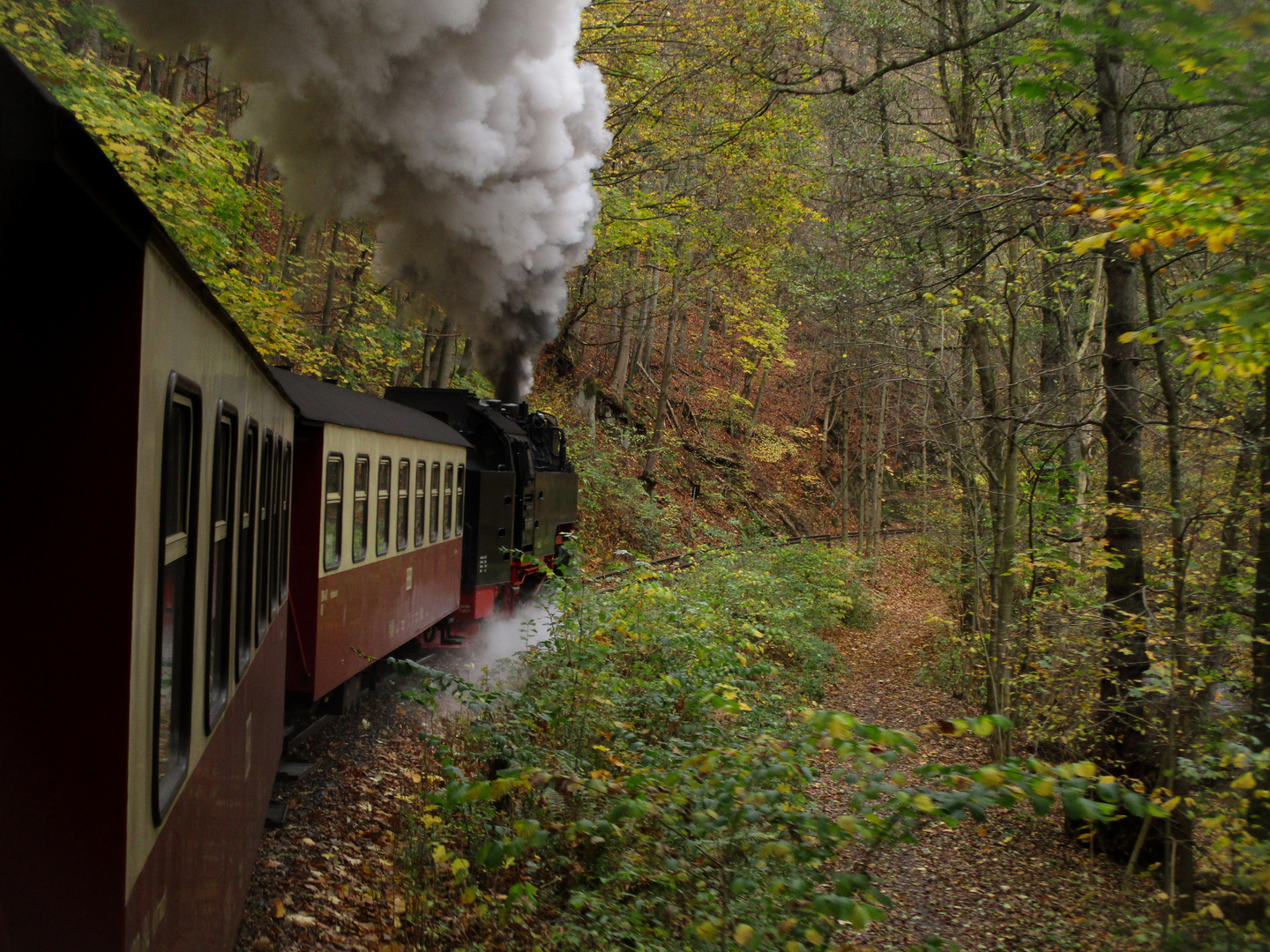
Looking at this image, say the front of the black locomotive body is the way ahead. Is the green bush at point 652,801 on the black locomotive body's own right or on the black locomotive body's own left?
on the black locomotive body's own right

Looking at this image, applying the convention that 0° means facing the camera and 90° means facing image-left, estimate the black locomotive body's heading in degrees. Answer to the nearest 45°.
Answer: approximately 225°

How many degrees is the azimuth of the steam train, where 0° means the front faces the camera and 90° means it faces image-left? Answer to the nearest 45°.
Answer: approximately 225°

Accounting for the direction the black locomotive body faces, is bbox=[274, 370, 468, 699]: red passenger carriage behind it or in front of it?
behind
